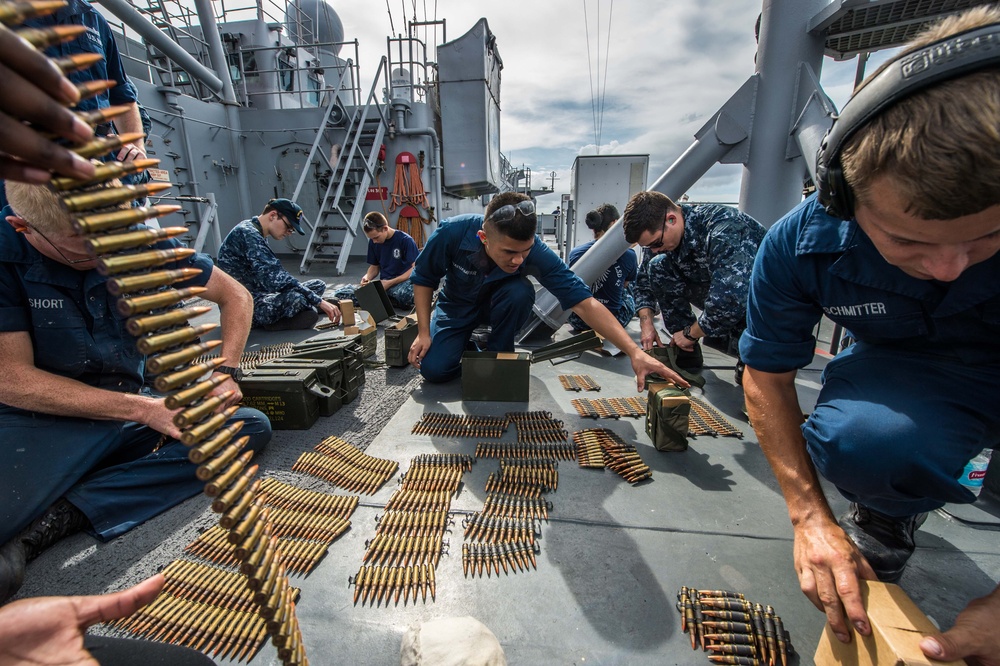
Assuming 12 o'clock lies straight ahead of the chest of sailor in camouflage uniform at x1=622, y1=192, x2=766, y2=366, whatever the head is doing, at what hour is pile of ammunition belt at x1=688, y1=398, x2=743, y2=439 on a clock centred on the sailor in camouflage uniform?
The pile of ammunition belt is roughly at 10 o'clock from the sailor in camouflage uniform.

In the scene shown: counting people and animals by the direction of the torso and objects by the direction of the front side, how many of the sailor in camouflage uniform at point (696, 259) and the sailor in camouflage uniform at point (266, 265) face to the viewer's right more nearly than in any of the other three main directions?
1

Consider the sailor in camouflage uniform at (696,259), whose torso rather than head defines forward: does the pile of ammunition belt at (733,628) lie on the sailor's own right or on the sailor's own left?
on the sailor's own left

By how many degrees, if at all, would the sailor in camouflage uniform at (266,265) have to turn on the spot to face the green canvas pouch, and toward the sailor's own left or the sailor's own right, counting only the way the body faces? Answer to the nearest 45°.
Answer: approximately 45° to the sailor's own right

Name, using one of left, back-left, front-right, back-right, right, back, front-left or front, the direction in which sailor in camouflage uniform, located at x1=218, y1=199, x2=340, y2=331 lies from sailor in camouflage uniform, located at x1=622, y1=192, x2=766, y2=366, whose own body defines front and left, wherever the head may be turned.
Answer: front-right

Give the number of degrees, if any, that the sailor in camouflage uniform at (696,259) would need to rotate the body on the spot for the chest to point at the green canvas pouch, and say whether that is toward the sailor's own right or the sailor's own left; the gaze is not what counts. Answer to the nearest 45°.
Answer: approximately 45° to the sailor's own left

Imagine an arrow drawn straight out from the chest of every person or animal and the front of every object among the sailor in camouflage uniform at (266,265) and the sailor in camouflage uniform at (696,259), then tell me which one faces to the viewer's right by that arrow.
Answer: the sailor in camouflage uniform at (266,265)

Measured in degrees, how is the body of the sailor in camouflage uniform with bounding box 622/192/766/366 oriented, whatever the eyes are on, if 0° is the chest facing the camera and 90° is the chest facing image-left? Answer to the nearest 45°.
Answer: approximately 45°

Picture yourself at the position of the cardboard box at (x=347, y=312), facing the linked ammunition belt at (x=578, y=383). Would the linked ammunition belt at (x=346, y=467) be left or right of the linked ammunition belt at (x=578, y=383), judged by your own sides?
right

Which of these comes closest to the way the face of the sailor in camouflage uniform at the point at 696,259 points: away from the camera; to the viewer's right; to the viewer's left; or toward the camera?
to the viewer's left

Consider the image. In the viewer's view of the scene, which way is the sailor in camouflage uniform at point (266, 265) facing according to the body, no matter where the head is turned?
to the viewer's right

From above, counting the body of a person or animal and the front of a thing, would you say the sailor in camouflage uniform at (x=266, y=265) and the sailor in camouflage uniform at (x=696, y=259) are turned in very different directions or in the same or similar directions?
very different directions

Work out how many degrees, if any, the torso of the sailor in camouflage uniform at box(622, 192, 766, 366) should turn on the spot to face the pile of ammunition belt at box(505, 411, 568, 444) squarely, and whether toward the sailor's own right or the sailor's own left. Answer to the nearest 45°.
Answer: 0° — they already face it

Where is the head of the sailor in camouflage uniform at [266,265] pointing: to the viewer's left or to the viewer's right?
to the viewer's right

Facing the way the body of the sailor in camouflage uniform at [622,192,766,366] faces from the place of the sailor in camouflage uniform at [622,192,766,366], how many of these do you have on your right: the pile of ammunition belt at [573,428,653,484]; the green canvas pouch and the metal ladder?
1
